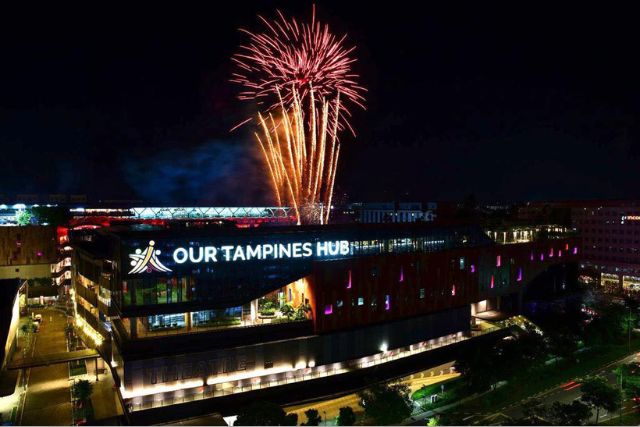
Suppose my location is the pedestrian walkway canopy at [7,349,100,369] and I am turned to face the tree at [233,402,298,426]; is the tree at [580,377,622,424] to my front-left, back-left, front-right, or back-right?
front-left

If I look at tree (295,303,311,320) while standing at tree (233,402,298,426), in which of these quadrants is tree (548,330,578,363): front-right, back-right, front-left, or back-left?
front-right

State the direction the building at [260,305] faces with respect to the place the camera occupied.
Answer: facing the viewer and to the right of the viewer

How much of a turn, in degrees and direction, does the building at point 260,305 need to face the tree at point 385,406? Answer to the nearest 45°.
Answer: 0° — it already faces it

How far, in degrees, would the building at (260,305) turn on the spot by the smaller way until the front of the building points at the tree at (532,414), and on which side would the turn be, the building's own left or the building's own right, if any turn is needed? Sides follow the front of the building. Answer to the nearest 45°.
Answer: approximately 45° to the building's own left

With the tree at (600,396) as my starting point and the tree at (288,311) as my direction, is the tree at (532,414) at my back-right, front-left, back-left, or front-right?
front-left

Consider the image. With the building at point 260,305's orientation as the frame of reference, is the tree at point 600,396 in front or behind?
in front

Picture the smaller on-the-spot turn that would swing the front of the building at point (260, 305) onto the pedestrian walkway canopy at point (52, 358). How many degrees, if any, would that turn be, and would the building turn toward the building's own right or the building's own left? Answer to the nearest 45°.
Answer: approximately 135° to the building's own right

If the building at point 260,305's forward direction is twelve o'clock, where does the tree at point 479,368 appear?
The tree is roughly at 10 o'clock from the building.

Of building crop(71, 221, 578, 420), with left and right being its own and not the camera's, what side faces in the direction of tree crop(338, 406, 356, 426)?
front

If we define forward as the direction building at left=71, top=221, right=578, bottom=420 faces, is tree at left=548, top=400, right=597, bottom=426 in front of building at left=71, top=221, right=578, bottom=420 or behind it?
in front

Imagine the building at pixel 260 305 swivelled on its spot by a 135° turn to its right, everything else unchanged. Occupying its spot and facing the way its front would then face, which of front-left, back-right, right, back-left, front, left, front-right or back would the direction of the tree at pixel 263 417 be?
left
